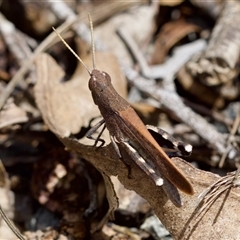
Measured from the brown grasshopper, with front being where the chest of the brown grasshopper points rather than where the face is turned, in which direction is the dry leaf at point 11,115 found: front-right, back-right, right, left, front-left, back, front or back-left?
front

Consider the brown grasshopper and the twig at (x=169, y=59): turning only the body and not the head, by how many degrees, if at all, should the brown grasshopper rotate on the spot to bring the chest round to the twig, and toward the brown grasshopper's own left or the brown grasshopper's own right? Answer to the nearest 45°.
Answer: approximately 45° to the brown grasshopper's own right

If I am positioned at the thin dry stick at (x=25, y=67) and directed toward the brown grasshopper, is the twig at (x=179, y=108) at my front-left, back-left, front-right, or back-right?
front-left

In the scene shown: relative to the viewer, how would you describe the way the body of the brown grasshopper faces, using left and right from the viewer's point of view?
facing away from the viewer and to the left of the viewer

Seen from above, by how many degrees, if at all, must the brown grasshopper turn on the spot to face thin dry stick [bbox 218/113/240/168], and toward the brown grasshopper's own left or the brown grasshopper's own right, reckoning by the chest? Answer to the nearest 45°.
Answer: approximately 90° to the brown grasshopper's own right

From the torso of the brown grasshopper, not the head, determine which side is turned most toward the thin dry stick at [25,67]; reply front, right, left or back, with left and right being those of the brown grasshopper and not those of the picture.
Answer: front

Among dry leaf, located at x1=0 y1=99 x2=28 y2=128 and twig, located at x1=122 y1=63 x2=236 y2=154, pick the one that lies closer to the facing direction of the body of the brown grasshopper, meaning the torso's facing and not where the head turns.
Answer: the dry leaf
